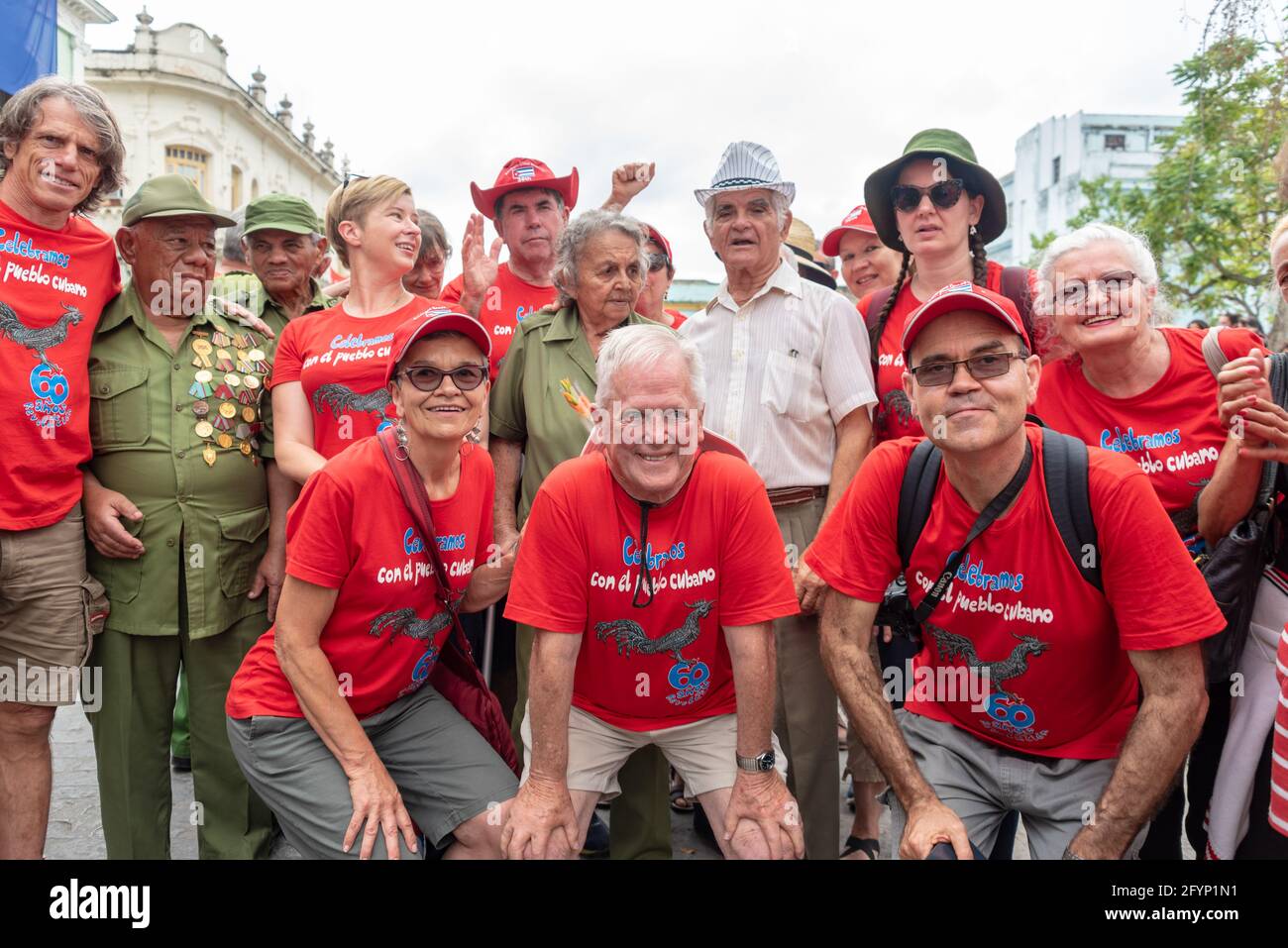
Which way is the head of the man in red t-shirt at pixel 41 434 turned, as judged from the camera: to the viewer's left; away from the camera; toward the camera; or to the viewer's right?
toward the camera

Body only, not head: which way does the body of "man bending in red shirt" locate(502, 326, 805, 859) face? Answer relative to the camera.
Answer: toward the camera

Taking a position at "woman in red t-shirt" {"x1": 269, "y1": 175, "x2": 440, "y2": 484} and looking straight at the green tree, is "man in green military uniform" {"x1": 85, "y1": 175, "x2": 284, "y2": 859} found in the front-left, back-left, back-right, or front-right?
back-left

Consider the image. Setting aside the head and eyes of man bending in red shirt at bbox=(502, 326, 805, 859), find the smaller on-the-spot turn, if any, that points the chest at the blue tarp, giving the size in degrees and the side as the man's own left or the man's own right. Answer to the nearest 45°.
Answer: approximately 135° to the man's own right

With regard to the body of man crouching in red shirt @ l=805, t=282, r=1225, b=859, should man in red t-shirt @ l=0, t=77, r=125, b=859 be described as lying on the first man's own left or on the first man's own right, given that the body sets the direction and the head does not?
on the first man's own right

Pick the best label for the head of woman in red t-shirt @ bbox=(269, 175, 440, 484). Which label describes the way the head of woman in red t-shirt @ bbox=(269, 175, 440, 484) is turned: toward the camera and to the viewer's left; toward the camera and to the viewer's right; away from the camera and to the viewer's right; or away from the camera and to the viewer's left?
toward the camera and to the viewer's right

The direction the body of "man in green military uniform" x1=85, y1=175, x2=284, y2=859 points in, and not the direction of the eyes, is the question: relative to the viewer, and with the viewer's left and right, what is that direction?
facing the viewer

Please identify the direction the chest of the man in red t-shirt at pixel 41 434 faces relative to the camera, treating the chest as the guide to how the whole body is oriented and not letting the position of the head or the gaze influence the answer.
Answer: toward the camera

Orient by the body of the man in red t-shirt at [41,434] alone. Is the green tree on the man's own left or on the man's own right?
on the man's own left

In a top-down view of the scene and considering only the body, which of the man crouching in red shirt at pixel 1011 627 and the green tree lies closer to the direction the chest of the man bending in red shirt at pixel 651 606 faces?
the man crouching in red shirt

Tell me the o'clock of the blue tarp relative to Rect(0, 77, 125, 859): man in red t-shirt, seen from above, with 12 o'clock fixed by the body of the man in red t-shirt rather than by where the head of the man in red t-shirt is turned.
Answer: The blue tarp is roughly at 6 o'clock from the man in red t-shirt.

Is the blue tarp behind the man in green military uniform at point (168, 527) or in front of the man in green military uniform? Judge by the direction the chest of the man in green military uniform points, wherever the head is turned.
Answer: behind

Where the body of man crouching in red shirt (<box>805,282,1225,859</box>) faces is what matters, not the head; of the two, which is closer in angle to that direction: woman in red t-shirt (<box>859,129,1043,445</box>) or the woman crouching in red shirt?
the woman crouching in red shirt

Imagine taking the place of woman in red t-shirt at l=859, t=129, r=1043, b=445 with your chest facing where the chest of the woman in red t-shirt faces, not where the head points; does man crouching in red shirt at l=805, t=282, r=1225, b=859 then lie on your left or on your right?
on your left

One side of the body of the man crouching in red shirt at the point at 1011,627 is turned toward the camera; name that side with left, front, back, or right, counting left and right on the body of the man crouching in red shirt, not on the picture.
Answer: front

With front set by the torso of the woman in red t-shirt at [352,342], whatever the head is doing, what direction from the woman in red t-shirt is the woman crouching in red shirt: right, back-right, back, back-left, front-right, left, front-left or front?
front-right

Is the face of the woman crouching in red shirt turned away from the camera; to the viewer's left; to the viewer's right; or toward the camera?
toward the camera
